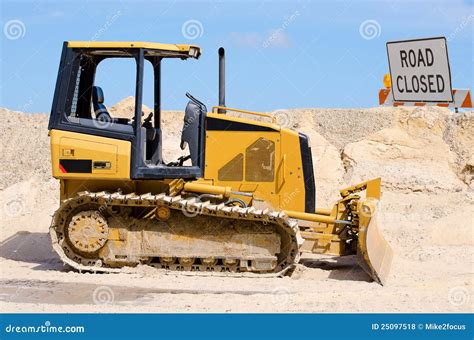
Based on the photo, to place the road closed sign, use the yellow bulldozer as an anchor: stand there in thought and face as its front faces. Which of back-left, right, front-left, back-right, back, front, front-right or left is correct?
front

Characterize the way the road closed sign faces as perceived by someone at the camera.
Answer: facing the viewer

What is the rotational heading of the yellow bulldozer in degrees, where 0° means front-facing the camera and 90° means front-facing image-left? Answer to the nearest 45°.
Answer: approximately 270°

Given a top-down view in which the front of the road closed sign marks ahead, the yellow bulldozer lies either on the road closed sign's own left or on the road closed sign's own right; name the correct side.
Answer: on the road closed sign's own right

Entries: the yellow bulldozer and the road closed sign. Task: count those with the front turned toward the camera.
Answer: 1
